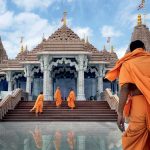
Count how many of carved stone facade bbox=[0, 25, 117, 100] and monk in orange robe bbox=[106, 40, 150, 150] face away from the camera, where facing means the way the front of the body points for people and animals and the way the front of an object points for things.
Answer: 1

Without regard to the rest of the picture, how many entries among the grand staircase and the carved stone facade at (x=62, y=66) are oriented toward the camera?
2

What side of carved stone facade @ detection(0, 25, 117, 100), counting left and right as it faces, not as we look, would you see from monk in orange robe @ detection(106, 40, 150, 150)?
front

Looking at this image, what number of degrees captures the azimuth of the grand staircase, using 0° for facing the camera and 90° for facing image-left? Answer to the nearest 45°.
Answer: approximately 0°

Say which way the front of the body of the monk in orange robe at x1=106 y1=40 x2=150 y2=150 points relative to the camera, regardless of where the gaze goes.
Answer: away from the camera

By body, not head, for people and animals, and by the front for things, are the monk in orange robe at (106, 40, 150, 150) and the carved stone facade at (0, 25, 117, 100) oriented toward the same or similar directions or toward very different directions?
very different directions

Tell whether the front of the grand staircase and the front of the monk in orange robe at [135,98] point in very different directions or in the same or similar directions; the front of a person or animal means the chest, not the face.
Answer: very different directions

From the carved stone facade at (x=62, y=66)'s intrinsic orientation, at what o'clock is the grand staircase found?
The grand staircase is roughly at 12 o'clock from the carved stone facade.

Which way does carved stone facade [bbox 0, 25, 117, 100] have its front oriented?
toward the camera

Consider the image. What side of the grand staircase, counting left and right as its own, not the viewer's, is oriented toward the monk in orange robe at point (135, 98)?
front

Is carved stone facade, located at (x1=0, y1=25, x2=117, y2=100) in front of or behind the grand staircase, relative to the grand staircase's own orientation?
behind
